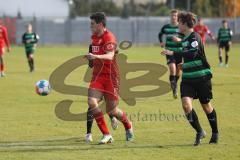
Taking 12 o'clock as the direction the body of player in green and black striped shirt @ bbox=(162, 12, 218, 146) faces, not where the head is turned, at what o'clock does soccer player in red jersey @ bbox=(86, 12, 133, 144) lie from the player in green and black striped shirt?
The soccer player in red jersey is roughly at 12 o'clock from the player in green and black striped shirt.

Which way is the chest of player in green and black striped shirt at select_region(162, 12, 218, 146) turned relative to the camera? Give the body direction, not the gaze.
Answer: to the viewer's left

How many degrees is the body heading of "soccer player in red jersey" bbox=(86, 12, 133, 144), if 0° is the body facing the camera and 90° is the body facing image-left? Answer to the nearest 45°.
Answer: approximately 45°

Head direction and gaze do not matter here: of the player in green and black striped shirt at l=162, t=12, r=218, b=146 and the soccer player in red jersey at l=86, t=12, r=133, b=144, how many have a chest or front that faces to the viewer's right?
0

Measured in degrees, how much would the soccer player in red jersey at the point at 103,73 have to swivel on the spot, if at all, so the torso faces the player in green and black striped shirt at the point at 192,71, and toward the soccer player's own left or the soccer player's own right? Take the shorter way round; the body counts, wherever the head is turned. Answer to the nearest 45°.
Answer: approximately 135° to the soccer player's own left
